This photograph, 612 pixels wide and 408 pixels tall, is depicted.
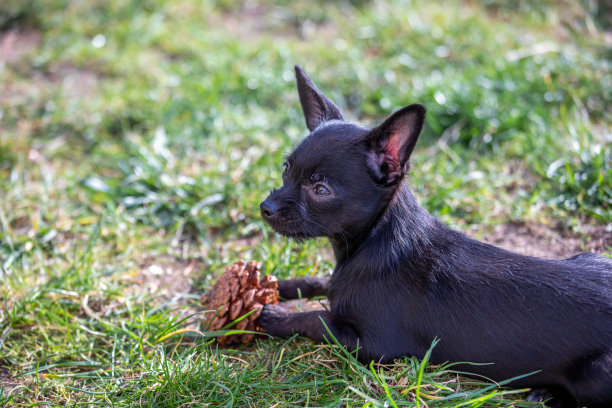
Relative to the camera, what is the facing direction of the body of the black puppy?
to the viewer's left

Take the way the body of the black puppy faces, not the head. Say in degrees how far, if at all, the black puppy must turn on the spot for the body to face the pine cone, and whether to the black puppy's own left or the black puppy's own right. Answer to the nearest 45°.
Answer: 0° — it already faces it
